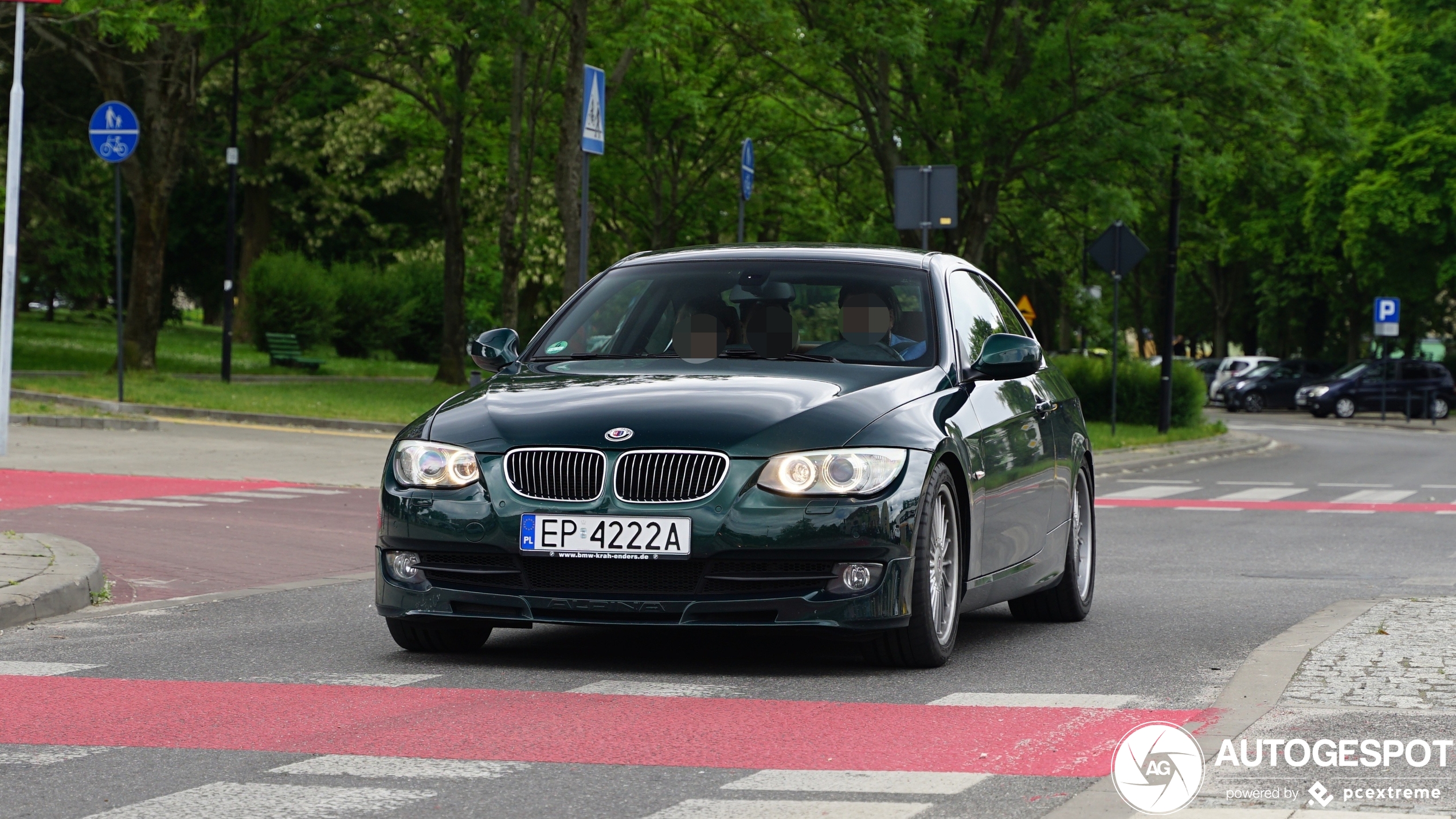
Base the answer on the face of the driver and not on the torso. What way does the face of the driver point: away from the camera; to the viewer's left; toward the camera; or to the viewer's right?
toward the camera

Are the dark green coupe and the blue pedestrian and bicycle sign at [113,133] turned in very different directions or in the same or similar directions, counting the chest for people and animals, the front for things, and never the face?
same or similar directions

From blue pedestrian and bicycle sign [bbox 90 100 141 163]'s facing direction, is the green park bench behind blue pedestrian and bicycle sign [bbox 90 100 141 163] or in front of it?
behind

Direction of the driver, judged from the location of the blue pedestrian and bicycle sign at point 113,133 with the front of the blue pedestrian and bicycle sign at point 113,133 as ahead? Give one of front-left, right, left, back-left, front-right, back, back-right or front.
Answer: front-left

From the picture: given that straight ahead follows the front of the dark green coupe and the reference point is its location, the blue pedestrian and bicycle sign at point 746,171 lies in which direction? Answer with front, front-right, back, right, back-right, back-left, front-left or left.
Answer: back-right

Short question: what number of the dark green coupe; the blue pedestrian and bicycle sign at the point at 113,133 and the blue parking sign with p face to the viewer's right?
0

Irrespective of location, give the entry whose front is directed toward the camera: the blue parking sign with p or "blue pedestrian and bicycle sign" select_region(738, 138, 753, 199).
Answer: the blue parking sign with p

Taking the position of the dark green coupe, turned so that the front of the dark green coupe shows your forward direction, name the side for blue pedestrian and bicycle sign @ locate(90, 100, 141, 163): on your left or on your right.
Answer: on your right

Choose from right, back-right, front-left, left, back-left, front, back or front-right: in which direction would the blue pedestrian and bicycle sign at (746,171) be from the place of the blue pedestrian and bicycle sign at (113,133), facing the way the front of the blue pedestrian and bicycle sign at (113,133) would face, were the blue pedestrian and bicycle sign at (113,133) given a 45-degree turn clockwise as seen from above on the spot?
back-left

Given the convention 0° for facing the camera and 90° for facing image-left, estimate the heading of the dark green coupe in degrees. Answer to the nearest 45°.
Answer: approximately 45°

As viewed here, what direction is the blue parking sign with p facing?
toward the camera
